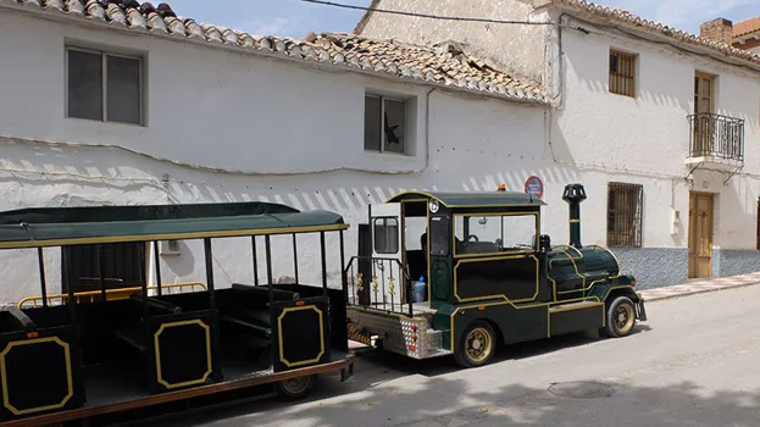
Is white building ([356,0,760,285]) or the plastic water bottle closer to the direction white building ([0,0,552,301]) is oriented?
the plastic water bottle

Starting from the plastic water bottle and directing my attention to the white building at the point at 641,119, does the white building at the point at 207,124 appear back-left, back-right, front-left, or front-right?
back-left

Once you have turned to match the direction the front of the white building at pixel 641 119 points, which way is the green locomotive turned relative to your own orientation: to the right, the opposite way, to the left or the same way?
to the left

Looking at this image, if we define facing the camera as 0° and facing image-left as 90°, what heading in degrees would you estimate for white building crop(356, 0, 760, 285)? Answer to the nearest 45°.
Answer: approximately 315°

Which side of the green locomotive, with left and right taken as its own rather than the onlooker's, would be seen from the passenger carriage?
back

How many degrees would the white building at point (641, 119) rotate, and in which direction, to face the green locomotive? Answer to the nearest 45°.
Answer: approximately 45° to its right

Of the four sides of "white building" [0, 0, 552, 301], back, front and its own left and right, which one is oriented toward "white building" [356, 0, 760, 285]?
left

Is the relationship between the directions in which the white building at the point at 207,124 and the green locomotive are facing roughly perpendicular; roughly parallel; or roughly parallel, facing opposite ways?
roughly perpendicular

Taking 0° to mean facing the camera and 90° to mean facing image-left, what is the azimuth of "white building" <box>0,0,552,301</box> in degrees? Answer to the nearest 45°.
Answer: approximately 315°

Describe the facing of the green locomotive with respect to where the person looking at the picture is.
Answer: facing away from the viewer and to the right of the viewer

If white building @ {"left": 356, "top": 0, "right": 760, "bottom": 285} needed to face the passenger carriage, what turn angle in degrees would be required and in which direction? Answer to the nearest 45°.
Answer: approximately 90° to its right
